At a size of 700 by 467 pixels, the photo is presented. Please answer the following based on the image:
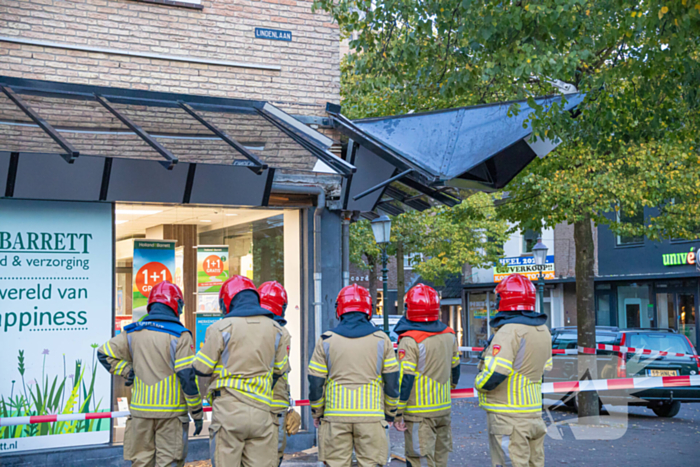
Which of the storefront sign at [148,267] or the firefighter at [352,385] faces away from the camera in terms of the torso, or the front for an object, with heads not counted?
the firefighter

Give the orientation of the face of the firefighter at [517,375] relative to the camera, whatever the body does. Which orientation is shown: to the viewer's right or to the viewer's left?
to the viewer's left

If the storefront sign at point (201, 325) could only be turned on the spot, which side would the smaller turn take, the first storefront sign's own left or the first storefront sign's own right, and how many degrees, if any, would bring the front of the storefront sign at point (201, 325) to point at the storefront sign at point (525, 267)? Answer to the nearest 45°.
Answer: approximately 135° to the first storefront sign's own left

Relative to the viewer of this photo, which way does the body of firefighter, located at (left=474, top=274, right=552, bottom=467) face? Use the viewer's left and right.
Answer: facing away from the viewer and to the left of the viewer

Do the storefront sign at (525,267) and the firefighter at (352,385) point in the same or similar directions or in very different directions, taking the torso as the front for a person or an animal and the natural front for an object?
very different directions
